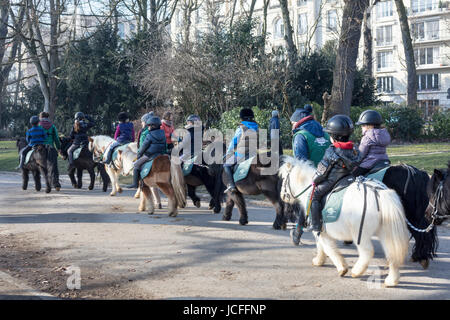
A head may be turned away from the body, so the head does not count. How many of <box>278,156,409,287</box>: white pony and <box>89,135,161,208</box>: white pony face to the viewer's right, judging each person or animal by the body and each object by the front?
0

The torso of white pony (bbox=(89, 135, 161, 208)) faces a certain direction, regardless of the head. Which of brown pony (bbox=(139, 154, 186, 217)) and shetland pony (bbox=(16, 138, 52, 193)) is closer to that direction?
the shetland pony

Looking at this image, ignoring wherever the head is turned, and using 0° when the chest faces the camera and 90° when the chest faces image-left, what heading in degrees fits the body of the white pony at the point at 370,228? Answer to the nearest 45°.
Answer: approximately 135°

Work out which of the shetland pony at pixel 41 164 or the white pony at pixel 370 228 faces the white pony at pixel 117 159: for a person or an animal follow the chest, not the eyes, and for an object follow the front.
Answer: the white pony at pixel 370 228

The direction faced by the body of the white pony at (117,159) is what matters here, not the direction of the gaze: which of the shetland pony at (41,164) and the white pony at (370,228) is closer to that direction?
the shetland pony

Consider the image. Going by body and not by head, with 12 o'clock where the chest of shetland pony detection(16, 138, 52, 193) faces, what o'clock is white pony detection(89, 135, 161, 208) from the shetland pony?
The white pony is roughly at 6 o'clock from the shetland pony.

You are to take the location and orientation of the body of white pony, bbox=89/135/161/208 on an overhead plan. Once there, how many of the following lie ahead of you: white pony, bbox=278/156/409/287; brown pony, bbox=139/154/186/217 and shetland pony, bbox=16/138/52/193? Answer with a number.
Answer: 1

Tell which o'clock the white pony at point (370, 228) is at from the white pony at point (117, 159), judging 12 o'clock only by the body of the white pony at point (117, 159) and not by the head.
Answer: the white pony at point (370, 228) is roughly at 7 o'clock from the white pony at point (117, 159).

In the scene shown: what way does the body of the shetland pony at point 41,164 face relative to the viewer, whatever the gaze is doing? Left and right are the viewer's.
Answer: facing away from the viewer and to the left of the viewer

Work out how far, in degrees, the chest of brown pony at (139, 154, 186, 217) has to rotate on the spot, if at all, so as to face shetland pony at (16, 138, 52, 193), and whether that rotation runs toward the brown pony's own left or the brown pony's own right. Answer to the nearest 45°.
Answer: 0° — it already faces it

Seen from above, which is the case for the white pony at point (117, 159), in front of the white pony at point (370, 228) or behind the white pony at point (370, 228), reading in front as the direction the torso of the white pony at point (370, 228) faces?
in front

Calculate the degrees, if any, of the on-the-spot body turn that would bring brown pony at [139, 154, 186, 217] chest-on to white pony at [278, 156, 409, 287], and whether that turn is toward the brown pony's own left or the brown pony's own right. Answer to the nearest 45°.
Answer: approximately 135° to the brown pony's own left
